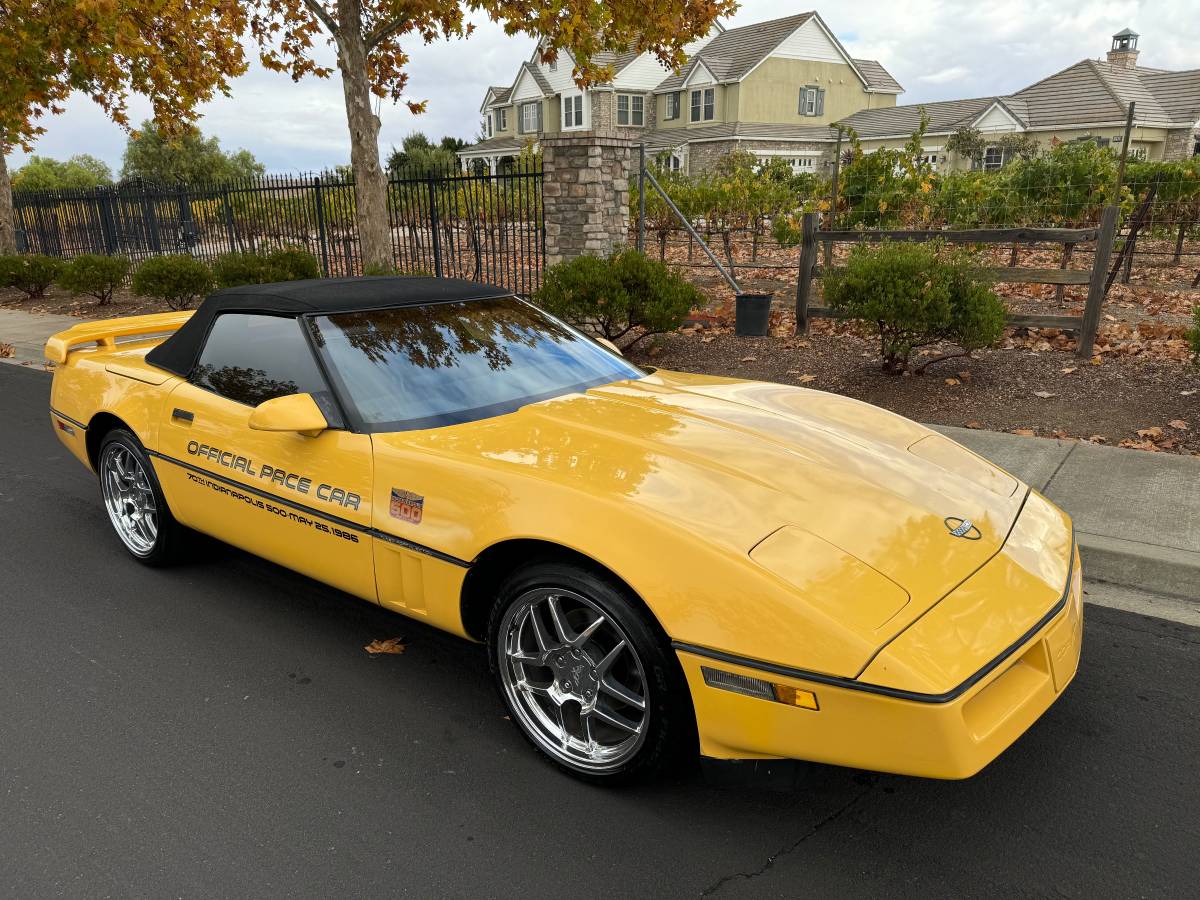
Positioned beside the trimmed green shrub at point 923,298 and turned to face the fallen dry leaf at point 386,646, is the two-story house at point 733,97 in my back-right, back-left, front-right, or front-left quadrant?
back-right

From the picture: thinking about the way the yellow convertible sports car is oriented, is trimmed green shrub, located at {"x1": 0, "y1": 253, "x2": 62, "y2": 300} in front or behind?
behind

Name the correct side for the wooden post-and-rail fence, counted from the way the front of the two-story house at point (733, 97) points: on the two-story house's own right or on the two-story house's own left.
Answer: on the two-story house's own left

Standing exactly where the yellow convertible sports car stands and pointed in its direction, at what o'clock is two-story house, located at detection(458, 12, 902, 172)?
The two-story house is roughly at 8 o'clock from the yellow convertible sports car.

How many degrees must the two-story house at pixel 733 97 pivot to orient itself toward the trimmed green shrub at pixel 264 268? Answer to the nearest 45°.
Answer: approximately 45° to its left

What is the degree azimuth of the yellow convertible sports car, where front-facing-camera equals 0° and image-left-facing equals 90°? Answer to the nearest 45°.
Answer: approximately 315°

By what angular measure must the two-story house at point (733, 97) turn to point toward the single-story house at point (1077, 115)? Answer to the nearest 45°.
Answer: approximately 135° to its left

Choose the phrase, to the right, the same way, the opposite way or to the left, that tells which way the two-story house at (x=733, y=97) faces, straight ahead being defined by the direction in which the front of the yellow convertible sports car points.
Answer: to the right

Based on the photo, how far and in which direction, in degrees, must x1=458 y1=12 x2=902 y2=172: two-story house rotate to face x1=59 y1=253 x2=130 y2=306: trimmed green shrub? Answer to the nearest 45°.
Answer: approximately 45° to its left

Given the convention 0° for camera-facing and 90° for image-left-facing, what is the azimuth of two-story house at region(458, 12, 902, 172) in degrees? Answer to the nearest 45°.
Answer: approximately 45°
